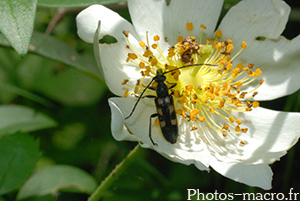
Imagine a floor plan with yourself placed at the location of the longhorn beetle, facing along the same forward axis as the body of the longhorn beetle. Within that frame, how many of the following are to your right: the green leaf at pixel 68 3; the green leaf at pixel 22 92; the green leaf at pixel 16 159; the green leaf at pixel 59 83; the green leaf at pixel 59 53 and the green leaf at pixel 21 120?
0

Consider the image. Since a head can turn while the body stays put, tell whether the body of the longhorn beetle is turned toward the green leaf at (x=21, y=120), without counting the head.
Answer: no

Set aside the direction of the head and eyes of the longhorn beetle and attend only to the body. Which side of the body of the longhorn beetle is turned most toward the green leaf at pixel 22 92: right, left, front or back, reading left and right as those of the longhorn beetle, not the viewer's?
left

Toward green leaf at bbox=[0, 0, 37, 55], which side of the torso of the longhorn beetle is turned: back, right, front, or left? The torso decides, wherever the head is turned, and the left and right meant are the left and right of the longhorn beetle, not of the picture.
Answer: left

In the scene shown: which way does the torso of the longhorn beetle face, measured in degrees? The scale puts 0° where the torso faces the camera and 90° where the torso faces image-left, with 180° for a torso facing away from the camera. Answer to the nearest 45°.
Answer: approximately 180°

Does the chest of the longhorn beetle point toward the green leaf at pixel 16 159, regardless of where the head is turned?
no

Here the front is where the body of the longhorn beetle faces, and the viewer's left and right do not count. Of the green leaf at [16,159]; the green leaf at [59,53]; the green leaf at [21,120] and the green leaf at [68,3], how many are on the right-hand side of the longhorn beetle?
0

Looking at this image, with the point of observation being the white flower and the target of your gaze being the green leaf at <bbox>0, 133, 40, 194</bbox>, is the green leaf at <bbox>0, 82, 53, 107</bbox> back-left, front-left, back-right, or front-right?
front-right

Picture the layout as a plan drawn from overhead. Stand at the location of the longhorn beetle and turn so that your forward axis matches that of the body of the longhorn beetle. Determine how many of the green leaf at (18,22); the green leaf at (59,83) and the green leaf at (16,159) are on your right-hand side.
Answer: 0

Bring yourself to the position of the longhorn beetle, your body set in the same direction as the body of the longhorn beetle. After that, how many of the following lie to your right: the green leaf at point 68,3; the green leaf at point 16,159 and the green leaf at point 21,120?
0

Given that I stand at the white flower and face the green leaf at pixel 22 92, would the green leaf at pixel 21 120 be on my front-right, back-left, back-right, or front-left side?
front-left
